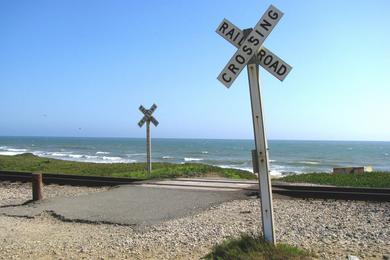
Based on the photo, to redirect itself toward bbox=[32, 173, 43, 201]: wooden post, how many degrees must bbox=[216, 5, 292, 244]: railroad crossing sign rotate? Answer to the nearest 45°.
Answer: approximately 135° to its right

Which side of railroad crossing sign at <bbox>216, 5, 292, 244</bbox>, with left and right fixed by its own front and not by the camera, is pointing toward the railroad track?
back

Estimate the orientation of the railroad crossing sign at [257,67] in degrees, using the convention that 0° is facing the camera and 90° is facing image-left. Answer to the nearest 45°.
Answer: approximately 0°
